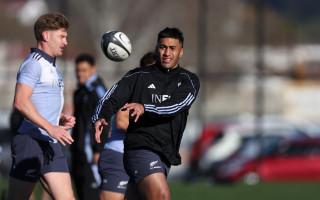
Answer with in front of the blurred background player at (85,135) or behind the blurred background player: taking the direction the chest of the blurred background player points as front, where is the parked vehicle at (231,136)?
behind

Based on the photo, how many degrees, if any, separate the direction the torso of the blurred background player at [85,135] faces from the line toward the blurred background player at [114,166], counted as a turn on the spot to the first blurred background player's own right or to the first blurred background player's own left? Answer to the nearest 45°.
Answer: approximately 45° to the first blurred background player's own left

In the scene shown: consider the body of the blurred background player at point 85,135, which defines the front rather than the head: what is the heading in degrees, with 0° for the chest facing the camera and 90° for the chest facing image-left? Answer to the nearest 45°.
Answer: approximately 45°
